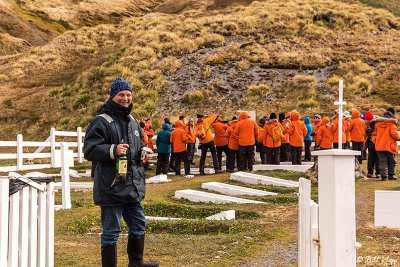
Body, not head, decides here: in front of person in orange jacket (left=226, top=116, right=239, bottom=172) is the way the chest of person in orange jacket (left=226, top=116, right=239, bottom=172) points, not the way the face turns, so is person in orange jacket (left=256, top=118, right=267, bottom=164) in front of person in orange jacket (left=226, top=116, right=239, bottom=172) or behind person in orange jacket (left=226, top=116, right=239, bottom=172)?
in front

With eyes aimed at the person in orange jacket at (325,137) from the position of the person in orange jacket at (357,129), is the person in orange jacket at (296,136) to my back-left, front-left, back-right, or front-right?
front-right

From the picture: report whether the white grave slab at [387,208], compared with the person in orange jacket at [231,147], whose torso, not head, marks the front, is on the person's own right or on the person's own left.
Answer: on the person's own right

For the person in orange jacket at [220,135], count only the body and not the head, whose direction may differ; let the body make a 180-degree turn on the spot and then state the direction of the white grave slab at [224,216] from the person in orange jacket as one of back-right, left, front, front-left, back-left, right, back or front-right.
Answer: front

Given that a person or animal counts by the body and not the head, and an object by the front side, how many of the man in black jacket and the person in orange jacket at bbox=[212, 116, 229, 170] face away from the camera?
1

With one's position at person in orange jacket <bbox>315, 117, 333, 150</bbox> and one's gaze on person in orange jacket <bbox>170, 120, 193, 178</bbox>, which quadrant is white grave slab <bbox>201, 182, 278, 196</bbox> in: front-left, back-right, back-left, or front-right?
front-left

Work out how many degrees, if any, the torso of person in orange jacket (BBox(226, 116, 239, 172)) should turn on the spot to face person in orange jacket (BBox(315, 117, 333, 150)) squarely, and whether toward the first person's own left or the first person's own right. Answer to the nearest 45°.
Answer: approximately 90° to the first person's own right

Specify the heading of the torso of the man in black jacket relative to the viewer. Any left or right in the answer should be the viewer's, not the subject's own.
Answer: facing the viewer and to the right of the viewer

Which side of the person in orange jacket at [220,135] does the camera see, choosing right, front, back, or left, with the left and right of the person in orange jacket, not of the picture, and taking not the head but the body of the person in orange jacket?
back

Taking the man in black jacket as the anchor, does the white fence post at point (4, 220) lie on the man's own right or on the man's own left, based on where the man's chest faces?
on the man's own right

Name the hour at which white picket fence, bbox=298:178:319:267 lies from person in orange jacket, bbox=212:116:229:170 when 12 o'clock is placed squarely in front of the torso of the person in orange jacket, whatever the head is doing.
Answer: The white picket fence is roughly at 6 o'clock from the person in orange jacket.

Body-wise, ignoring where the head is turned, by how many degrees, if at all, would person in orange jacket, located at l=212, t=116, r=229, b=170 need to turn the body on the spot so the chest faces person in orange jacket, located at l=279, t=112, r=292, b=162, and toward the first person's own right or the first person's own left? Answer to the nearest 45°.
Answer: approximately 90° to the first person's own right

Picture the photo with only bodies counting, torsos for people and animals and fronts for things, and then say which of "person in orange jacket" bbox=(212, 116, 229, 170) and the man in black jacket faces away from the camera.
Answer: the person in orange jacket
